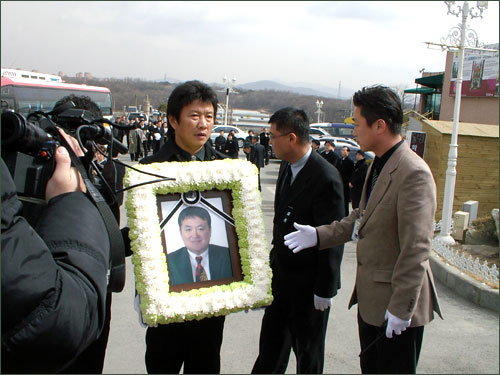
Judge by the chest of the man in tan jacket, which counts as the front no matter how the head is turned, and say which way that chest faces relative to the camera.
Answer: to the viewer's left

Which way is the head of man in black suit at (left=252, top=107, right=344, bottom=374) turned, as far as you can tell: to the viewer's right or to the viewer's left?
to the viewer's left

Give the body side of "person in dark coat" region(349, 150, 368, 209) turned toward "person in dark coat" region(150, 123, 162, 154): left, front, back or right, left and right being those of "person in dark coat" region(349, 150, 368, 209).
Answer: right

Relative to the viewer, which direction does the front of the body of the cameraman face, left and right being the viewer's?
facing away from the viewer and to the right of the viewer

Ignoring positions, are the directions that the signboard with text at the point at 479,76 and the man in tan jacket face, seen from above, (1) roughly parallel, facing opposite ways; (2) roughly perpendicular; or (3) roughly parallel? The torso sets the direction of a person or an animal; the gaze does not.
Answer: roughly perpendicular

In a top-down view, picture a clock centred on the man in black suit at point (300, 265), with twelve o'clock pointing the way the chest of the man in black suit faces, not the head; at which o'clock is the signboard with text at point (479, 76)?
The signboard with text is roughly at 5 o'clock from the man in black suit.

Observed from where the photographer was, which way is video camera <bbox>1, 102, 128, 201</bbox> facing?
facing away from the viewer and to the right of the viewer

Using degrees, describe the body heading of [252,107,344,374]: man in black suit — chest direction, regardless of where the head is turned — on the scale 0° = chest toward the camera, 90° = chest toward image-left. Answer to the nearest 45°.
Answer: approximately 45°
